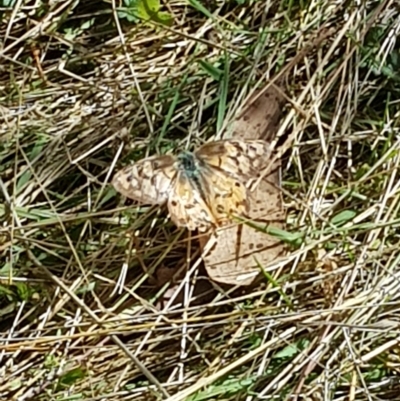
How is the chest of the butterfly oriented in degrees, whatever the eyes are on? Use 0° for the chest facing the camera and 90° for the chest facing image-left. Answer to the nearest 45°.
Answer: approximately 180°
